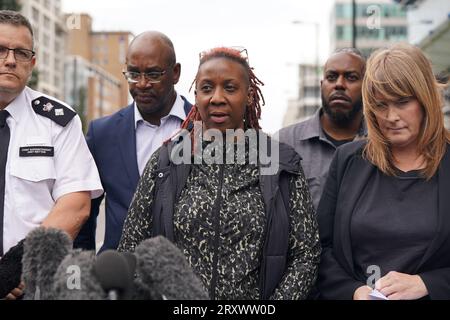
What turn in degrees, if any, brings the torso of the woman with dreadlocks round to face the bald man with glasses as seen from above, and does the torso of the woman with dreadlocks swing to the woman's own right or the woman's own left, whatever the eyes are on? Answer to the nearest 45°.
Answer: approximately 135° to the woman's own right

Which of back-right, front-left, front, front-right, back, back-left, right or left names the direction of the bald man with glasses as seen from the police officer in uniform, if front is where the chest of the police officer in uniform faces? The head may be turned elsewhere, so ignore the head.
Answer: back-left

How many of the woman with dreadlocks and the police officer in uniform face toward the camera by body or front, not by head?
2

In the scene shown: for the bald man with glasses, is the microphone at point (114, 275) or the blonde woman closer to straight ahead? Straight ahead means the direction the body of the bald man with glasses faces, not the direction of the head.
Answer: the microphone

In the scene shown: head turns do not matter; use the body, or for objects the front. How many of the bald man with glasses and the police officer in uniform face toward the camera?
2

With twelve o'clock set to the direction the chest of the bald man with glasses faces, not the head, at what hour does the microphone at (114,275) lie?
The microphone is roughly at 12 o'clock from the bald man with glasses.

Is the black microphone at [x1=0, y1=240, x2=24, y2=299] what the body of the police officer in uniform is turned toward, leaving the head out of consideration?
yes

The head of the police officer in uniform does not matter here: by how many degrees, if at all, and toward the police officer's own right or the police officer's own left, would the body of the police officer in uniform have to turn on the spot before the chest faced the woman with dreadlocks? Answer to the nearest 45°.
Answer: approximately 45° to the police officer's own left

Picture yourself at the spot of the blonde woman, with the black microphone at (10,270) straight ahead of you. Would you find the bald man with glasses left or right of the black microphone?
right

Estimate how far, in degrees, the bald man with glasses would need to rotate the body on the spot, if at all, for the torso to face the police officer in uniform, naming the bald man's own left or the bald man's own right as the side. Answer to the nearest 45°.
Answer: approximately 45° to the bald man's own right

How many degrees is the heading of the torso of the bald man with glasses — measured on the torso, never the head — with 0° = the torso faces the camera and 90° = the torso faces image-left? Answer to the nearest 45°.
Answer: approximately 0°
